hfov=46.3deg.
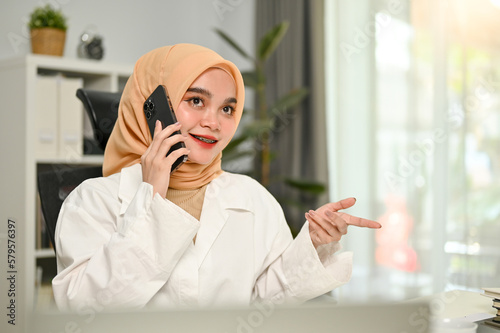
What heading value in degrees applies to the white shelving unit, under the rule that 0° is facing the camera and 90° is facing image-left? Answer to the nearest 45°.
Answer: approximately 315°

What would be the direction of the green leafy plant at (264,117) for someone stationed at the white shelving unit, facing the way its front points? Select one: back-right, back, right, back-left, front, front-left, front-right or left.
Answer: front-left

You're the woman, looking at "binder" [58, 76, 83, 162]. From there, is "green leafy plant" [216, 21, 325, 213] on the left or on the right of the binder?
right

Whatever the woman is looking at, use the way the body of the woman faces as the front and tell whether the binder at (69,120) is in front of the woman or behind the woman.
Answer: behind

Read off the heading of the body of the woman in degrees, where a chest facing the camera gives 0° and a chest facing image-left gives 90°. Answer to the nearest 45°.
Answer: approximately 315°

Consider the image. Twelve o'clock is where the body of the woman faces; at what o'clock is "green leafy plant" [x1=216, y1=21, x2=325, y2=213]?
The green leafy plant is roughly at 8 o'clock from the woman.

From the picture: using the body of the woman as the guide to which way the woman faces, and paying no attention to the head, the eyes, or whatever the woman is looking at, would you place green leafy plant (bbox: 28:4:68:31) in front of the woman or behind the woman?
behind

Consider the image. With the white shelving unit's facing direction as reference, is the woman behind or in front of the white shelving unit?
in front

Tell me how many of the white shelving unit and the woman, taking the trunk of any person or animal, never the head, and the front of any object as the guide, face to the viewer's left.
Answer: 0
